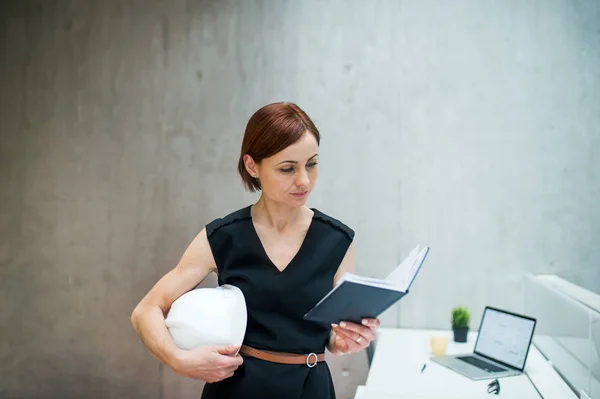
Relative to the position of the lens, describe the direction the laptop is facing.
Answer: facing the viewer and to the left of the viewer

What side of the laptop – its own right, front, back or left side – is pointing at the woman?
front

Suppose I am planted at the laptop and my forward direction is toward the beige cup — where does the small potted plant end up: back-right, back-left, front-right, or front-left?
front-right

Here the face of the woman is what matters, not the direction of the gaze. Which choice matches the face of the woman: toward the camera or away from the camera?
toward the camera

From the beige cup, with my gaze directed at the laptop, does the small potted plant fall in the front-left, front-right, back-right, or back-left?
front-left
